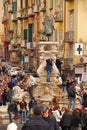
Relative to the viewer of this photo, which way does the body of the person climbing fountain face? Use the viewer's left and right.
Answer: facing away from the viewer

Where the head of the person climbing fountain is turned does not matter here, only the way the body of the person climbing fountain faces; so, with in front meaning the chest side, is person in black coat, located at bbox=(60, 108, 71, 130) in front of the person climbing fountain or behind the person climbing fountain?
behind

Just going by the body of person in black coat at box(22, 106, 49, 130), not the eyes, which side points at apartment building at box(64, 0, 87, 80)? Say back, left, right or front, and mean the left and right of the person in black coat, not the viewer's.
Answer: front

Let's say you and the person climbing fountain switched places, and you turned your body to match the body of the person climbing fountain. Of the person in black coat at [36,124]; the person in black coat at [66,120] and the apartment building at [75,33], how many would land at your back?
2

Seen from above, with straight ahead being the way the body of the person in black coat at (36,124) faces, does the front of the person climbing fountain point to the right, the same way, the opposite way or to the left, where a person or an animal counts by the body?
the same way

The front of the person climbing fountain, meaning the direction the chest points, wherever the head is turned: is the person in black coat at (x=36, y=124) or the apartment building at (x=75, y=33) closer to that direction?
the apartment building

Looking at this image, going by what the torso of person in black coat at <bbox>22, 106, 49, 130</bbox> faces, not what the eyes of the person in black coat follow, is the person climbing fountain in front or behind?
in front

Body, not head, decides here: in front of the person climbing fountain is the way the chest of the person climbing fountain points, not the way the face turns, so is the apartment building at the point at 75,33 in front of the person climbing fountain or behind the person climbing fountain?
in front

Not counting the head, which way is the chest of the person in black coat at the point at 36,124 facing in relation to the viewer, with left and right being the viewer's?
facing away from the viewer

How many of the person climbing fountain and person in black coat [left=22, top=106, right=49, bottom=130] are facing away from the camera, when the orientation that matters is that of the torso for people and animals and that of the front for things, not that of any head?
2

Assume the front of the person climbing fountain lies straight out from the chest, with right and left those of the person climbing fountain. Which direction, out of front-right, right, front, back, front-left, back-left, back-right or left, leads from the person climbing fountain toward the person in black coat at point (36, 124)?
back
